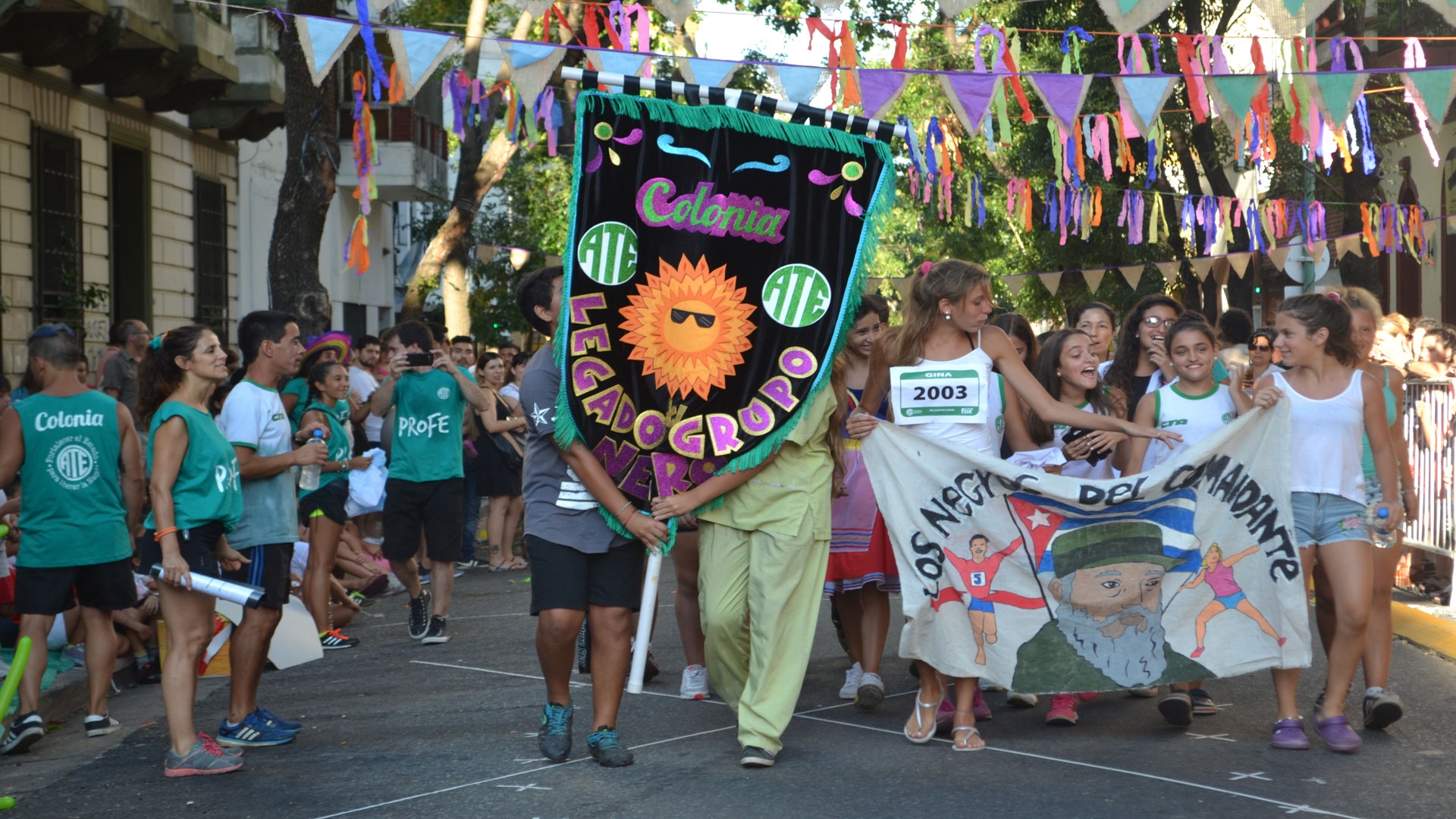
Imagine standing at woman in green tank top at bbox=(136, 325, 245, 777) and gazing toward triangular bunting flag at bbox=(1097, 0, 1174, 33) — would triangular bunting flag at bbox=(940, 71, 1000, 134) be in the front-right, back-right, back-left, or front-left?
front-left

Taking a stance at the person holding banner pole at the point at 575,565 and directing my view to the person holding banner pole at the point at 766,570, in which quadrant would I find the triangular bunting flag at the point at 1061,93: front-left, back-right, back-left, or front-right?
front-left

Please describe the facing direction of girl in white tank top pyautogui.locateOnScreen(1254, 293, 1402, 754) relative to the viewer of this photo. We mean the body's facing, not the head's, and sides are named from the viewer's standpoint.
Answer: facing the viewer

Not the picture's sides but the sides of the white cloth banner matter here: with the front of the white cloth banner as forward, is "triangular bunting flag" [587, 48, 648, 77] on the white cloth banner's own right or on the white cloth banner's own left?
on the white cloth banner's own right

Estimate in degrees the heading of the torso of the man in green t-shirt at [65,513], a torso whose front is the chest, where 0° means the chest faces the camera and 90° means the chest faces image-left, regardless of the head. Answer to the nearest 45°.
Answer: approximately 180°

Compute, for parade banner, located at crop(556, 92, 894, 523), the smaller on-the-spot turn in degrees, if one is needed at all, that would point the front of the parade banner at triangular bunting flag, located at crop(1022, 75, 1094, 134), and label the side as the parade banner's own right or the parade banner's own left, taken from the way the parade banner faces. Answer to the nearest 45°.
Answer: approximately 135° to the parade banner's own left

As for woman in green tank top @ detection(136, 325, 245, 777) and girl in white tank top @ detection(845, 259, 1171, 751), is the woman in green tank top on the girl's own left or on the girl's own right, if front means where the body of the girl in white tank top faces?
on the girl's own right

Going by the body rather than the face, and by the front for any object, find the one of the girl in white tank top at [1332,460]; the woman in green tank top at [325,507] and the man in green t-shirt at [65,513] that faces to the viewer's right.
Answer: the woman in green tank top

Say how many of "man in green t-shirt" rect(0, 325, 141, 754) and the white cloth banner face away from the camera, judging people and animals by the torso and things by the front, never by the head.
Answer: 1

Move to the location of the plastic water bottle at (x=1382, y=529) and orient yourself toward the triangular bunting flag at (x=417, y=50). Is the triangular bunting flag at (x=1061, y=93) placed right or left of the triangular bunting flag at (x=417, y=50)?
right
